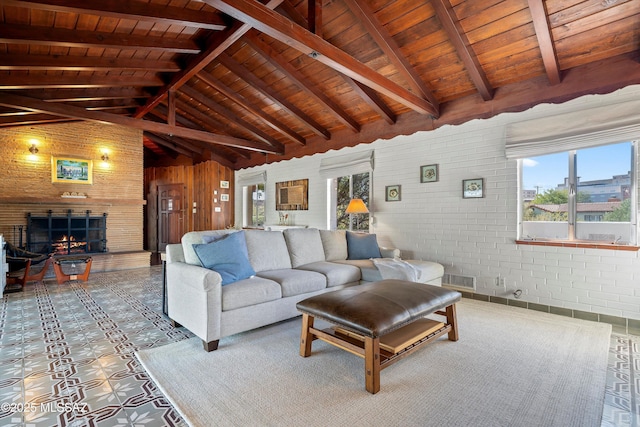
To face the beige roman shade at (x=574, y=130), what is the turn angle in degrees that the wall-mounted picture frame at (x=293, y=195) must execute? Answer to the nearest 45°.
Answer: approximately 90° to its left

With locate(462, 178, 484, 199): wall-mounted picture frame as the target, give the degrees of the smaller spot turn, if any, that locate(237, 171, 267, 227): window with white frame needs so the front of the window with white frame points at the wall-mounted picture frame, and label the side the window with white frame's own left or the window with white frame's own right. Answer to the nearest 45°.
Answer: approximately 90° to the window with white frame's own left

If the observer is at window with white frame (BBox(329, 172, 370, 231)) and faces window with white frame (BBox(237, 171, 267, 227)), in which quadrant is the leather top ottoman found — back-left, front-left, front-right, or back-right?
back-left

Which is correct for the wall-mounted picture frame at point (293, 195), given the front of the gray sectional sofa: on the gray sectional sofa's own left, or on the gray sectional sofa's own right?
on the gray sectional sofa's own left

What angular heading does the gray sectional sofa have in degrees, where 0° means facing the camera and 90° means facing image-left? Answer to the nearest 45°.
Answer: approximately 315°

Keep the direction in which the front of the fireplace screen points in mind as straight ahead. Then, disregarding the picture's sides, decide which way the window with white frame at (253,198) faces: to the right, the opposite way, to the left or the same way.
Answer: to the right

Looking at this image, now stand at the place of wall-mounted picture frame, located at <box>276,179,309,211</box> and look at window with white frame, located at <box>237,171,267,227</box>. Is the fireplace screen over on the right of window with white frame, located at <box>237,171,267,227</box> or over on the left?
left
